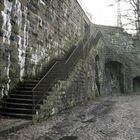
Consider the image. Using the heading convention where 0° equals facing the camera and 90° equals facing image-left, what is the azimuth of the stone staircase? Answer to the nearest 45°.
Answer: approximately 45°
